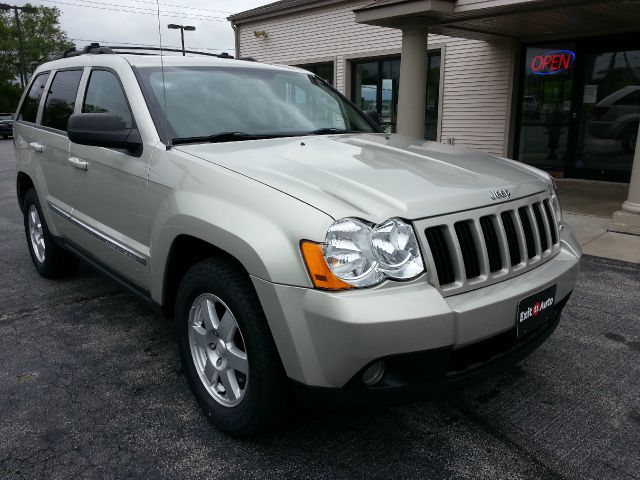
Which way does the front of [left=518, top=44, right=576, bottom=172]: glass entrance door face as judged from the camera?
facing the viewer and to the left of the viewer

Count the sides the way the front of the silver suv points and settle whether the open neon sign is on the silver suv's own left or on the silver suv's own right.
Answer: on the silver suv's own left

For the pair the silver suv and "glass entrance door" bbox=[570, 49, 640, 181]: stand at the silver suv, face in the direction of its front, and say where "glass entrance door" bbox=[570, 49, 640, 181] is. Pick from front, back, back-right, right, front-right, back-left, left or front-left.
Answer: left

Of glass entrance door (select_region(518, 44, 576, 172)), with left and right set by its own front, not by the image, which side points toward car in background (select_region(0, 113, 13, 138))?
right

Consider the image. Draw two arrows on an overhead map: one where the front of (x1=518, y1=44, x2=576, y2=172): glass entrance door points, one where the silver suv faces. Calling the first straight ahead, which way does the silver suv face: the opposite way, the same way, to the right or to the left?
to the left

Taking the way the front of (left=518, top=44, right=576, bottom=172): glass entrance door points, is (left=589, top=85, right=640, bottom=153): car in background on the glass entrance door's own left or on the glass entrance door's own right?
on the glass entrance door's own left

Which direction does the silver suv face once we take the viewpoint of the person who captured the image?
facing the viewer and to the right of the viewer

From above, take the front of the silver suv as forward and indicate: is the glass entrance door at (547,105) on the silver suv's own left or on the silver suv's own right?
on the silver suv's own left

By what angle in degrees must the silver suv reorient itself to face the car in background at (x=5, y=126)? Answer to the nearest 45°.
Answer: approximately 180°

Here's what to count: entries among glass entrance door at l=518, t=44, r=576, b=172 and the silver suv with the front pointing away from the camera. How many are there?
0
